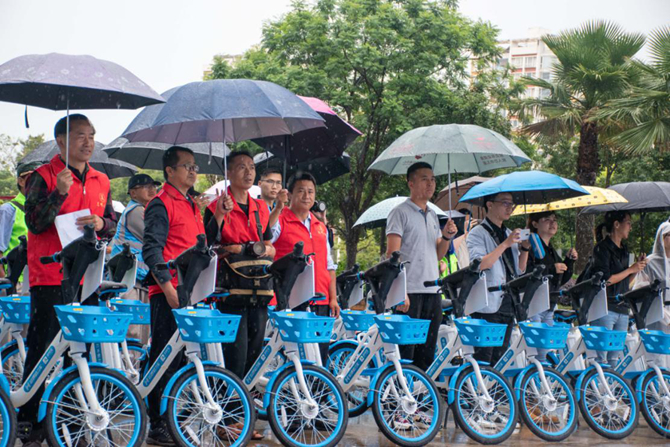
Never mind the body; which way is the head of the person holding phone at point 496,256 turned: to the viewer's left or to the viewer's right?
to the viewer's right

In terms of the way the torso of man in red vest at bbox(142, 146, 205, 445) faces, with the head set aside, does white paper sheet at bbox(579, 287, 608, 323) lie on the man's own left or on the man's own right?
on the man's own left

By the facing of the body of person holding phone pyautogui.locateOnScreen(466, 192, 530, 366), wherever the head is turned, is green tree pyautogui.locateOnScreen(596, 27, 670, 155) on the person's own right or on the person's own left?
on the person's own left

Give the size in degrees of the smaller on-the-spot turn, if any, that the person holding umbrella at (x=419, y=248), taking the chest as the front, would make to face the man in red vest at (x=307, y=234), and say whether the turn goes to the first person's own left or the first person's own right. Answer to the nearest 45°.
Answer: approximately 135° to the first person's own right

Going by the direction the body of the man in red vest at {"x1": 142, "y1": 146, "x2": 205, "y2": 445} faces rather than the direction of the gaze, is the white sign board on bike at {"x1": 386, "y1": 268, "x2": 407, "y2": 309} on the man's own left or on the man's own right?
on the man's own left

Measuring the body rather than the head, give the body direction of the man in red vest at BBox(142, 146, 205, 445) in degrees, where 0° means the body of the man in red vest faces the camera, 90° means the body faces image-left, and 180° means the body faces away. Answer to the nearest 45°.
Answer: approximately 315°

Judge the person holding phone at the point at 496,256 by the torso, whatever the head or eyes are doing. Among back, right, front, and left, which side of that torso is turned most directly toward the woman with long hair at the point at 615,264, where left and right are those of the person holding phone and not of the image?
left

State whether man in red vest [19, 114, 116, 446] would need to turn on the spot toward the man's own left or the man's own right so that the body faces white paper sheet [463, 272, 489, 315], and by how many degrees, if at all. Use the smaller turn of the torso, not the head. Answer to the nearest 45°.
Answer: approximately 45° to the man's own left

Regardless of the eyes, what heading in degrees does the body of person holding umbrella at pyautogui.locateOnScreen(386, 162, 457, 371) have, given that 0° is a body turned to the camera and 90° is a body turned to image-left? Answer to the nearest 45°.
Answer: approximately 315°

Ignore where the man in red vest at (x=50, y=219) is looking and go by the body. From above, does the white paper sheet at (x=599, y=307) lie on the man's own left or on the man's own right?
on the man's own left

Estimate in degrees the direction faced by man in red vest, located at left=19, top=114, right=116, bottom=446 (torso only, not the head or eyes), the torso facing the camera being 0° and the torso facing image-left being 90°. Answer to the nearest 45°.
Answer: approximately 315°

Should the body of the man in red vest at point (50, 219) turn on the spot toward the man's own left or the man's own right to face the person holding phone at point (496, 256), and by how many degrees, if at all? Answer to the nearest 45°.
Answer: approximately 45° to the man's own left
